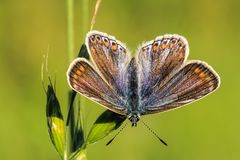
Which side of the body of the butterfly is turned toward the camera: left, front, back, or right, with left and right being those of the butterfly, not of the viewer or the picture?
front
